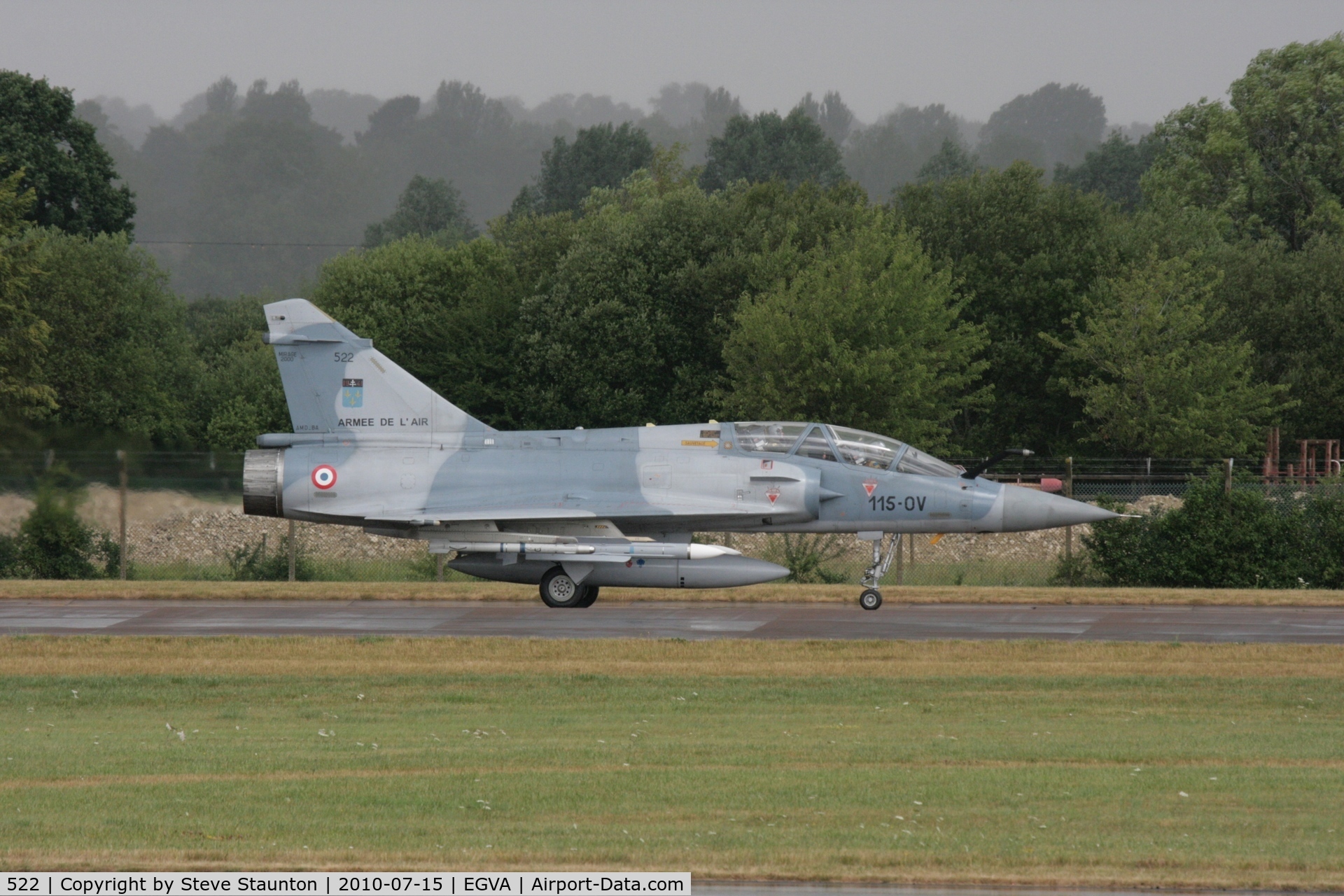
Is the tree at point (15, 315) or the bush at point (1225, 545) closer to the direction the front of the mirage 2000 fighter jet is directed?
the bush

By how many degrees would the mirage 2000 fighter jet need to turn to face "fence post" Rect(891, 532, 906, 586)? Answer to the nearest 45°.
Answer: approximately 45° to its left

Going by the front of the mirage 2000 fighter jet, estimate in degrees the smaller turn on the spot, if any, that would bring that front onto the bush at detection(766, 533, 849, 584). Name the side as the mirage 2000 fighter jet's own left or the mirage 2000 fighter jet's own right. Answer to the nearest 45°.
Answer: approximately 45° to the mirage 2000 fighter jet's own left

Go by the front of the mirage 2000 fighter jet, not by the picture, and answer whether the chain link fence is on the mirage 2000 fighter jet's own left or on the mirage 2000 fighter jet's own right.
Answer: on the mirage 2000 fighter jet's own left

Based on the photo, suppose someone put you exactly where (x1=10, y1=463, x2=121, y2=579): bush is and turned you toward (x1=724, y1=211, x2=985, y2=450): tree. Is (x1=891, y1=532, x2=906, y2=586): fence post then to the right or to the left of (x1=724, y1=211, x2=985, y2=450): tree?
right

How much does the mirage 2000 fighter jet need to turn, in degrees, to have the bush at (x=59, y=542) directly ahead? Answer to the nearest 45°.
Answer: approximately 135° to its left

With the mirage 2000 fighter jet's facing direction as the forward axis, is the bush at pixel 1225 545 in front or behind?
in front

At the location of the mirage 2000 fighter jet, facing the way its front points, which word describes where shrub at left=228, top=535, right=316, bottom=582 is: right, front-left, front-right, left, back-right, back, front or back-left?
back-left

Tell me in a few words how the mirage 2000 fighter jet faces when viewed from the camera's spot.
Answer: facing to the right of the viewer

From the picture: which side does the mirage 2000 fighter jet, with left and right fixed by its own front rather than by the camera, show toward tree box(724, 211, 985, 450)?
left

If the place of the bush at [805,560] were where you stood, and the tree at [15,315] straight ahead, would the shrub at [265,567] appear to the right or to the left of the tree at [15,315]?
left
